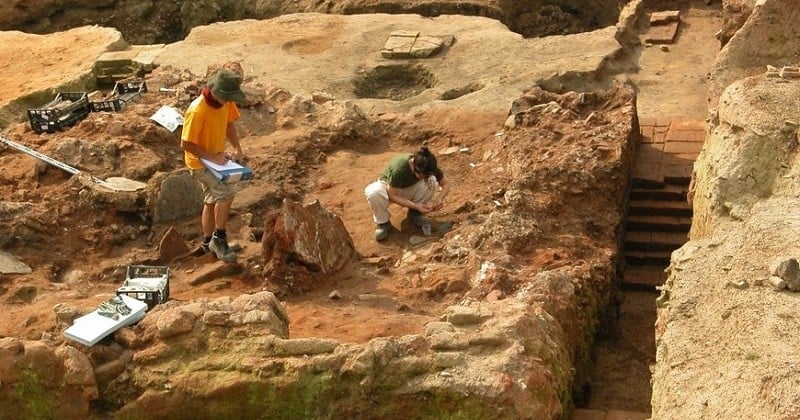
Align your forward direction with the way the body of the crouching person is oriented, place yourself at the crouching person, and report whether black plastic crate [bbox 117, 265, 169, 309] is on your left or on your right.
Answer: on your right

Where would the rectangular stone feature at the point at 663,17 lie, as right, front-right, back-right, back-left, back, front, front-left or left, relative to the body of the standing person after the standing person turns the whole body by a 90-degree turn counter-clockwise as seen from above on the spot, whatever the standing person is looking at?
front

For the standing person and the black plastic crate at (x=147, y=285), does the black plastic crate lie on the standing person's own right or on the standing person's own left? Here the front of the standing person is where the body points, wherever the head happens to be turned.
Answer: on the standing person's own right

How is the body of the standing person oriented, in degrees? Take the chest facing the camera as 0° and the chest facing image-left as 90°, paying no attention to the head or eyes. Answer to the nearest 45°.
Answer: approximately 315°

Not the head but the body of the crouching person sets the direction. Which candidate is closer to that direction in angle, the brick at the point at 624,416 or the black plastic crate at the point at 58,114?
the brick

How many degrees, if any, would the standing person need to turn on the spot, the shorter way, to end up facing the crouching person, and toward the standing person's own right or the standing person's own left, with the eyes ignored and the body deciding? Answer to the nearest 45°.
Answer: approximately 45° to the standing person's own left

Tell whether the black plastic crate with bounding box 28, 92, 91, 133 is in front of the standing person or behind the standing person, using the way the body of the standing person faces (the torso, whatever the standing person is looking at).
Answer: behind
